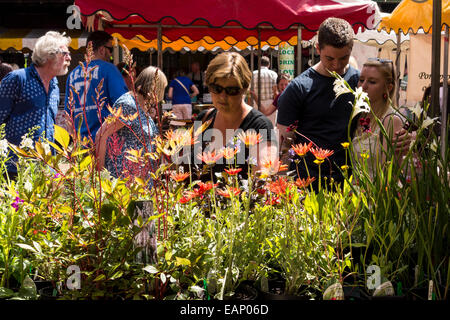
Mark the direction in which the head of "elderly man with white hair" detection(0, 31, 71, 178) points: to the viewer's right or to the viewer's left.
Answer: to the viewer's right

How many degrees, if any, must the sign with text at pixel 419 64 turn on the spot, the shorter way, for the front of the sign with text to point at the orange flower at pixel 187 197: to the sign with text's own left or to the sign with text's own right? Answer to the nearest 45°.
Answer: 0° — it already faces it

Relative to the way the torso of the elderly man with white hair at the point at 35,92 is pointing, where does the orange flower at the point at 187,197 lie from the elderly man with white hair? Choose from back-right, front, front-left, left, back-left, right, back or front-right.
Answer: front-right

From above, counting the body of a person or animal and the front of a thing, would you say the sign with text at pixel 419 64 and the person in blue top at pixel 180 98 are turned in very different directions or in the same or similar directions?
very different directions

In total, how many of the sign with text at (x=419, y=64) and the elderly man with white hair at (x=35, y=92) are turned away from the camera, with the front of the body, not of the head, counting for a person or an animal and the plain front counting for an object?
0

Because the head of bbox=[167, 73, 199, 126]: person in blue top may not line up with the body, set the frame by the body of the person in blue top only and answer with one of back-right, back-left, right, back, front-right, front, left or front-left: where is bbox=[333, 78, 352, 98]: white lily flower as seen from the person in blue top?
back

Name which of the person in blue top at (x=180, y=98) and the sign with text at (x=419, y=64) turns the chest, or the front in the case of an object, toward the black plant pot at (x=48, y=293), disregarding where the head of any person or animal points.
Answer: the sign with text

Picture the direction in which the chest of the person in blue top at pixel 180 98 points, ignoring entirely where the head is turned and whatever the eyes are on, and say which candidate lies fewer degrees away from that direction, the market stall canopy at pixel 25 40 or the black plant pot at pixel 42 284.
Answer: the market stall canopy

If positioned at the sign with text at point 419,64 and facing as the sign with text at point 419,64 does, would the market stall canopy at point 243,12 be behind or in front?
in front

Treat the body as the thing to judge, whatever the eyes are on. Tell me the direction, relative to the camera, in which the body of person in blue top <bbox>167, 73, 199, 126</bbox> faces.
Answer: away from the camera

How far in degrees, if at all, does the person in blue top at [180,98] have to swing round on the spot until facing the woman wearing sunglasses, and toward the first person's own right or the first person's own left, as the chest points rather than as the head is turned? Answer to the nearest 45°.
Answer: approximately 180°

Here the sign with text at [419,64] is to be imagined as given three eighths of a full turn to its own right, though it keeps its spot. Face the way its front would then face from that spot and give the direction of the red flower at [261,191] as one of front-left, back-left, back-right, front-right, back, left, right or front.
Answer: back-left

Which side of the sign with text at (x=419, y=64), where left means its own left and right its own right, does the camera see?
front

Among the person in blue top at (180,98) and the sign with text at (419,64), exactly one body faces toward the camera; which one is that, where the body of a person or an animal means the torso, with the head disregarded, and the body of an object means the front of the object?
the sign with text

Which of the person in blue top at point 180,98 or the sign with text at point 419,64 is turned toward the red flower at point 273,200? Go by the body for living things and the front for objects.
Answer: the sign with text

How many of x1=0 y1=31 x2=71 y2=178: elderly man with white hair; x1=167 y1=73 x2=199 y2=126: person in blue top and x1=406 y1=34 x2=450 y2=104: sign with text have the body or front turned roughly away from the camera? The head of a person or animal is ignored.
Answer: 1
